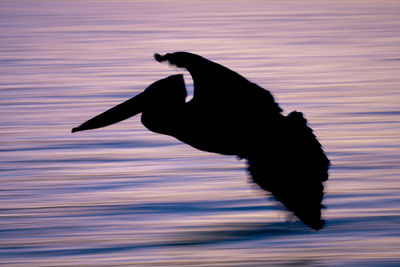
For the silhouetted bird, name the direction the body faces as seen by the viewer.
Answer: to the viewer's left
